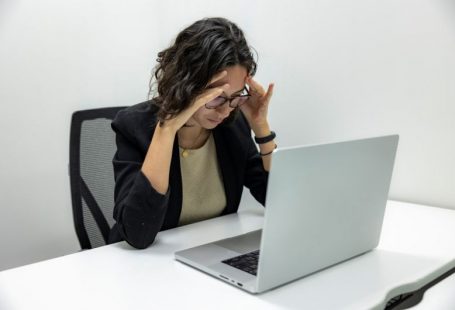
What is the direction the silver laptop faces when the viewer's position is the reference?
facing away from the viewer and to the left of the viewer

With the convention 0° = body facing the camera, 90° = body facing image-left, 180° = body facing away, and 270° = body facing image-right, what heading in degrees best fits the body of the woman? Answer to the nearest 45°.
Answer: approximately 315°

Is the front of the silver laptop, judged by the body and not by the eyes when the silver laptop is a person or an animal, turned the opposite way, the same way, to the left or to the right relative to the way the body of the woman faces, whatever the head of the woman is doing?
the opposite way

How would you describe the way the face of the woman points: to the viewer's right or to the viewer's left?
to the viewer's right
